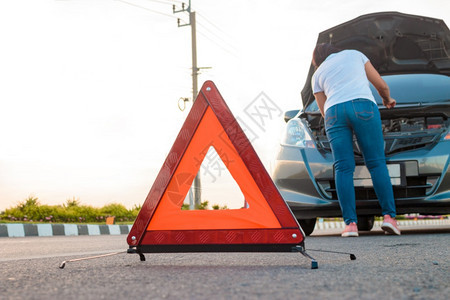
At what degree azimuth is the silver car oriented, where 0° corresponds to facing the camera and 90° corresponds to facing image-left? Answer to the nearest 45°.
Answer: approximately 0°

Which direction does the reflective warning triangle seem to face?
toward the camera

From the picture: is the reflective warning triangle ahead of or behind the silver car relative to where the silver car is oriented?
ahead

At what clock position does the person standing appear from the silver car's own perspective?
The person standing is roughly at 1 o'clock from the silver car.

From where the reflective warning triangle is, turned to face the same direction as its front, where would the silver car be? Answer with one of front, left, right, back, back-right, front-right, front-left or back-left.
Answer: back-left

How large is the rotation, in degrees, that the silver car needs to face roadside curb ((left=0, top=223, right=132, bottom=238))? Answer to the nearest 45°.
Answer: approximately 135° to its right

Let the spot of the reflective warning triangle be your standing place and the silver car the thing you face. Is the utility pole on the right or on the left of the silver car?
left

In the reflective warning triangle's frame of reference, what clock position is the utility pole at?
The utility pole is roughly at 6 o'clock from the reflective warning triangle.

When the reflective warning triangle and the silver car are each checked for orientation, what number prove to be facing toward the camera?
2

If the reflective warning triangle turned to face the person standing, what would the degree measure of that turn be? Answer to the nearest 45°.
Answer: approximately 135° to its left

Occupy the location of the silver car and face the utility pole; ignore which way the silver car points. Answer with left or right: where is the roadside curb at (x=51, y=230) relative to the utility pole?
left
